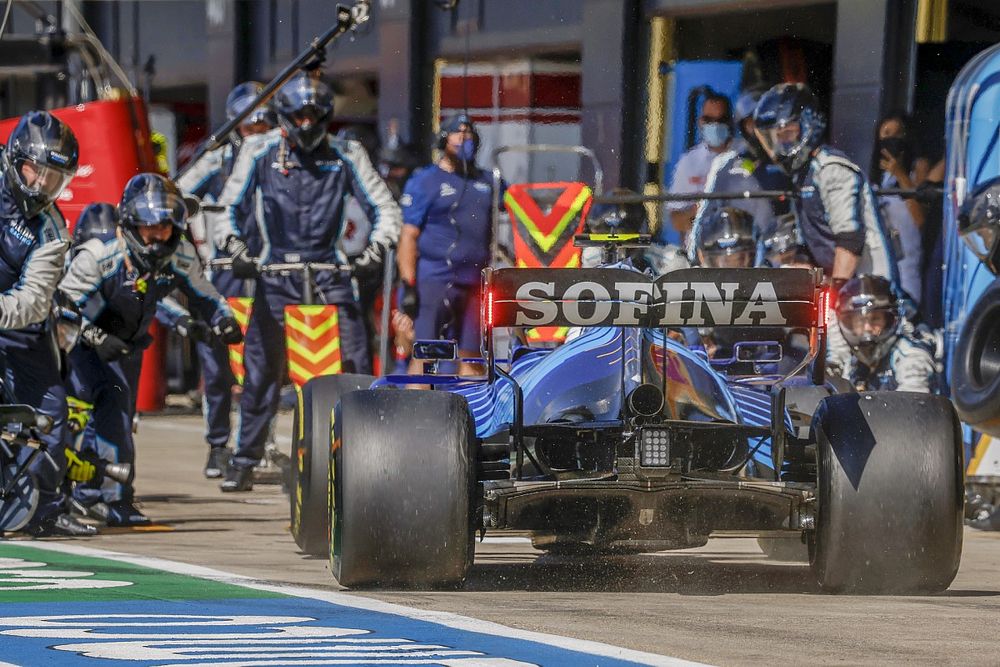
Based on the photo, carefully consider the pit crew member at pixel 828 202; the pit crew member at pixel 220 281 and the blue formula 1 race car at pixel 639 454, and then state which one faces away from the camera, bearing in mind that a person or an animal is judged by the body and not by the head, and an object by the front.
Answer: the blue formula 1 race car

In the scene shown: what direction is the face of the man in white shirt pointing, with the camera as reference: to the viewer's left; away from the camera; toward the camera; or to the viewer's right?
toward the camera

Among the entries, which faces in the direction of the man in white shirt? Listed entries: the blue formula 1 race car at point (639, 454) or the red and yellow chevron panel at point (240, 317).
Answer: the blue formula 1 race car

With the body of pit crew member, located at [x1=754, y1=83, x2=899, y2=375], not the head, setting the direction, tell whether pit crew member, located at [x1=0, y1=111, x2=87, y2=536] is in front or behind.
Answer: in front

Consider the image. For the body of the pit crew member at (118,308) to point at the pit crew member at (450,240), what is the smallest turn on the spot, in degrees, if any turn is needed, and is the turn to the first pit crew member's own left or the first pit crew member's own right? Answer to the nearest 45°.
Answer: approximately 90° to the first pit crew member's own left

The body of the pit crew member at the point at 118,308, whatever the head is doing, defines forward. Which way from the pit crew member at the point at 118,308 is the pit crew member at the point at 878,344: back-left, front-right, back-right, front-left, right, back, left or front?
front-left

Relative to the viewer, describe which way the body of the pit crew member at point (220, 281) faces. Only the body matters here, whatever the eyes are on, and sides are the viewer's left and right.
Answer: facing the viewer and to the right of the viewer

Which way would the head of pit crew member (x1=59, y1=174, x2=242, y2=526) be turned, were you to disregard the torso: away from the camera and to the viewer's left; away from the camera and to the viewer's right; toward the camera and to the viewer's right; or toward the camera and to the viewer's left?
toward the camera and to the viewer's right

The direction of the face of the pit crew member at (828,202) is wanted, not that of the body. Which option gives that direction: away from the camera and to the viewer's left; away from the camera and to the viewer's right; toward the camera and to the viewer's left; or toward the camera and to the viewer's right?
toward the camera and to the viewer's left

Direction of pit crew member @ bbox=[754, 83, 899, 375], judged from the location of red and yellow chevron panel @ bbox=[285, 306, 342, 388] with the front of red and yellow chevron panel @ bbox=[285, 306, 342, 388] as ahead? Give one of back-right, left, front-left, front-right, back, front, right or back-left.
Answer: left

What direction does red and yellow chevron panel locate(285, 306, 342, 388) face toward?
toward the camera

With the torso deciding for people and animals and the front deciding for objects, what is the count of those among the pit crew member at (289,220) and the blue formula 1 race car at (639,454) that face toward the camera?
1

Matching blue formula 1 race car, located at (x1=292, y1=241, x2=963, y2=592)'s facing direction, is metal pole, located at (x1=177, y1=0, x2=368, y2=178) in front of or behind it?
in front

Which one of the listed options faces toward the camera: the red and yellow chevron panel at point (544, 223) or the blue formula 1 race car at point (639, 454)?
the red and yellow chevron panel

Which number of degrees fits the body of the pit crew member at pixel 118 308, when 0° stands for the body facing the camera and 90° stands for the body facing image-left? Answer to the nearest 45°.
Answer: approximately 315°

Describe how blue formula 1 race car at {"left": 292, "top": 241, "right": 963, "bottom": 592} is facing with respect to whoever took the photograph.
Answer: facing away from the viewer

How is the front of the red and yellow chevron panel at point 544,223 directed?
toward the camera

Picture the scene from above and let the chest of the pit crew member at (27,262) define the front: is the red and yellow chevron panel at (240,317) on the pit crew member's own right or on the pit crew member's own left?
on the pit crew member's own left

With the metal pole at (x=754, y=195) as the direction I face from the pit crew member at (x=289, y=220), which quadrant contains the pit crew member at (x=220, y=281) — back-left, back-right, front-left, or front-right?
back-left

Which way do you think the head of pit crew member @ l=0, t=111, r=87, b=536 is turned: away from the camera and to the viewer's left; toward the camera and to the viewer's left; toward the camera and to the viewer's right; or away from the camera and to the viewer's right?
toward the camera and to the viewer's right
